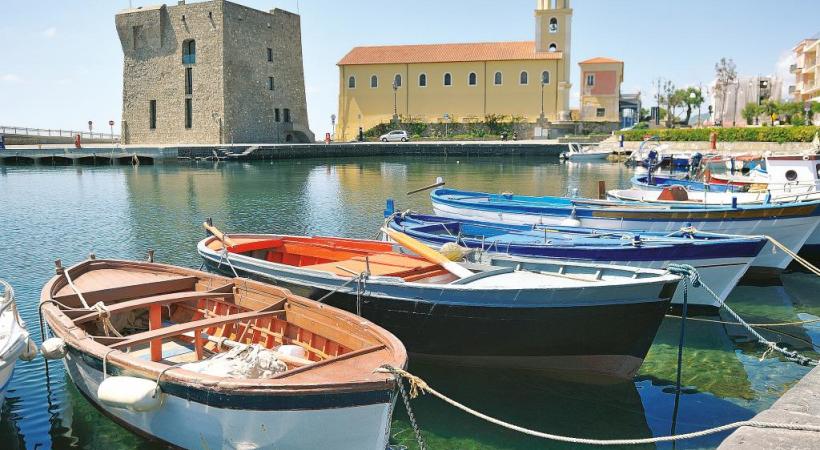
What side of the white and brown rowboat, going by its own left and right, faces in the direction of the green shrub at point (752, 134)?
left

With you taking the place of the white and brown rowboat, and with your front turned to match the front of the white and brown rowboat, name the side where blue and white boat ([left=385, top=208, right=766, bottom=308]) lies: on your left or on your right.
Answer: on your left

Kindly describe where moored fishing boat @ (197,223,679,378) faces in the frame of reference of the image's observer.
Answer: facing the viewer and to the right of the viewer

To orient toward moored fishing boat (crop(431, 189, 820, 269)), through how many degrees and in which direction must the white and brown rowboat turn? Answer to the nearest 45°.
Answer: approximately 90° to its left

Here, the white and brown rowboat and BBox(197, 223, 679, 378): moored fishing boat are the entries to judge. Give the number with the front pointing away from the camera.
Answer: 0

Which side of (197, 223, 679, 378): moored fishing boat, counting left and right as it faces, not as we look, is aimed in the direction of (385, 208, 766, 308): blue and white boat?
left

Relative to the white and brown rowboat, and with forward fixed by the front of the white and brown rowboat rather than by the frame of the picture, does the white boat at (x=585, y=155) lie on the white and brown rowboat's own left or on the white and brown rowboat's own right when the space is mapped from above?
on the white and brown rowboat's own left

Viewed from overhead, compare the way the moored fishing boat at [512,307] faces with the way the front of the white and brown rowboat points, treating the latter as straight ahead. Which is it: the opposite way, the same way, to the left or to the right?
the same way
